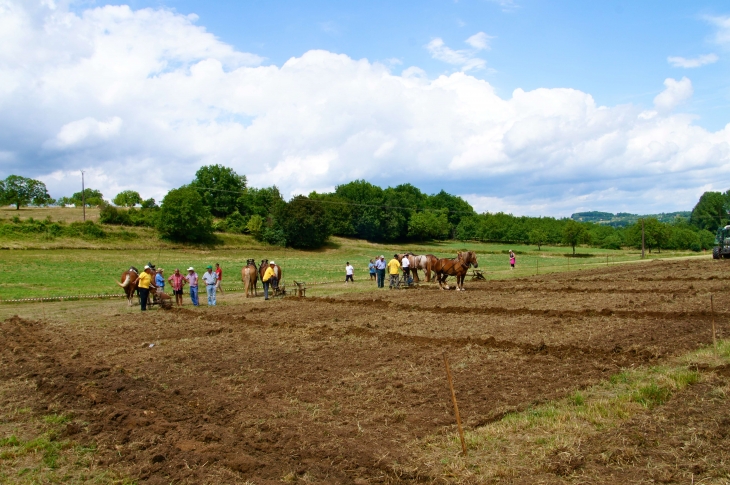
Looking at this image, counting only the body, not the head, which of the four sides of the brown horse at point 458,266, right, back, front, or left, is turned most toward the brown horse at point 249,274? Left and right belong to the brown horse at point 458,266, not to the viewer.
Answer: back

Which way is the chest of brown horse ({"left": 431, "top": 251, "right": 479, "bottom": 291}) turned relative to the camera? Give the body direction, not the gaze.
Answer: to the viewer's right

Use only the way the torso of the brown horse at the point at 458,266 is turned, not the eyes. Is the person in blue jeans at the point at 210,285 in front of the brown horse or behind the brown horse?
behind

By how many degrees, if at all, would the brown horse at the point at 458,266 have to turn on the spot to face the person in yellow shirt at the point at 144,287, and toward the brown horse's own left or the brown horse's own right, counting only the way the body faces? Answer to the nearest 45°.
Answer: approximately 135° to the brown horse's own right
